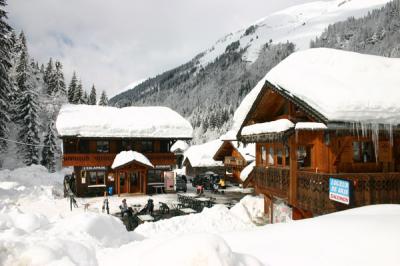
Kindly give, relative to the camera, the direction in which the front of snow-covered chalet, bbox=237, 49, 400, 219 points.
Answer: facing the viewer and to the left of the viewer

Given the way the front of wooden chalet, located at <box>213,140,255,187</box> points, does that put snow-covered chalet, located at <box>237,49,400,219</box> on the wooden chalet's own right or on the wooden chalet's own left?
on the wooden chalet's own left

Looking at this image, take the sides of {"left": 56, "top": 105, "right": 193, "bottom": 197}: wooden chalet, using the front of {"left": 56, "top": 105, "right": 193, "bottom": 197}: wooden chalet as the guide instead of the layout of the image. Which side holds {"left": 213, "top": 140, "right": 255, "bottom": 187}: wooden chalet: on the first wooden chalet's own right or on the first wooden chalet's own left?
on the first wooden chalet's own left

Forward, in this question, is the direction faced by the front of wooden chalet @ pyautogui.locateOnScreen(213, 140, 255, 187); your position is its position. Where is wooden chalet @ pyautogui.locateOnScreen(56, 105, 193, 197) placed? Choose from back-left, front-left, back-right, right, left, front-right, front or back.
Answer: front

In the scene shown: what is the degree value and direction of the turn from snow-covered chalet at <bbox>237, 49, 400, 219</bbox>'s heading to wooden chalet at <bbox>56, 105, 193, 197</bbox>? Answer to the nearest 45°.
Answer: approximately 90° to its right

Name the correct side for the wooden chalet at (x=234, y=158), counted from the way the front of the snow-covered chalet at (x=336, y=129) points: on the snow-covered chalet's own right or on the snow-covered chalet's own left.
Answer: on the snow-covered chalet's own right

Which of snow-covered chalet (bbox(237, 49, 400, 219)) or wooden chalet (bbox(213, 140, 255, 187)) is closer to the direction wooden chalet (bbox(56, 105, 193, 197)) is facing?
the snow-covered chalet

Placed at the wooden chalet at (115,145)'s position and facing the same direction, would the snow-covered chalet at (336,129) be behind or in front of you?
in front
